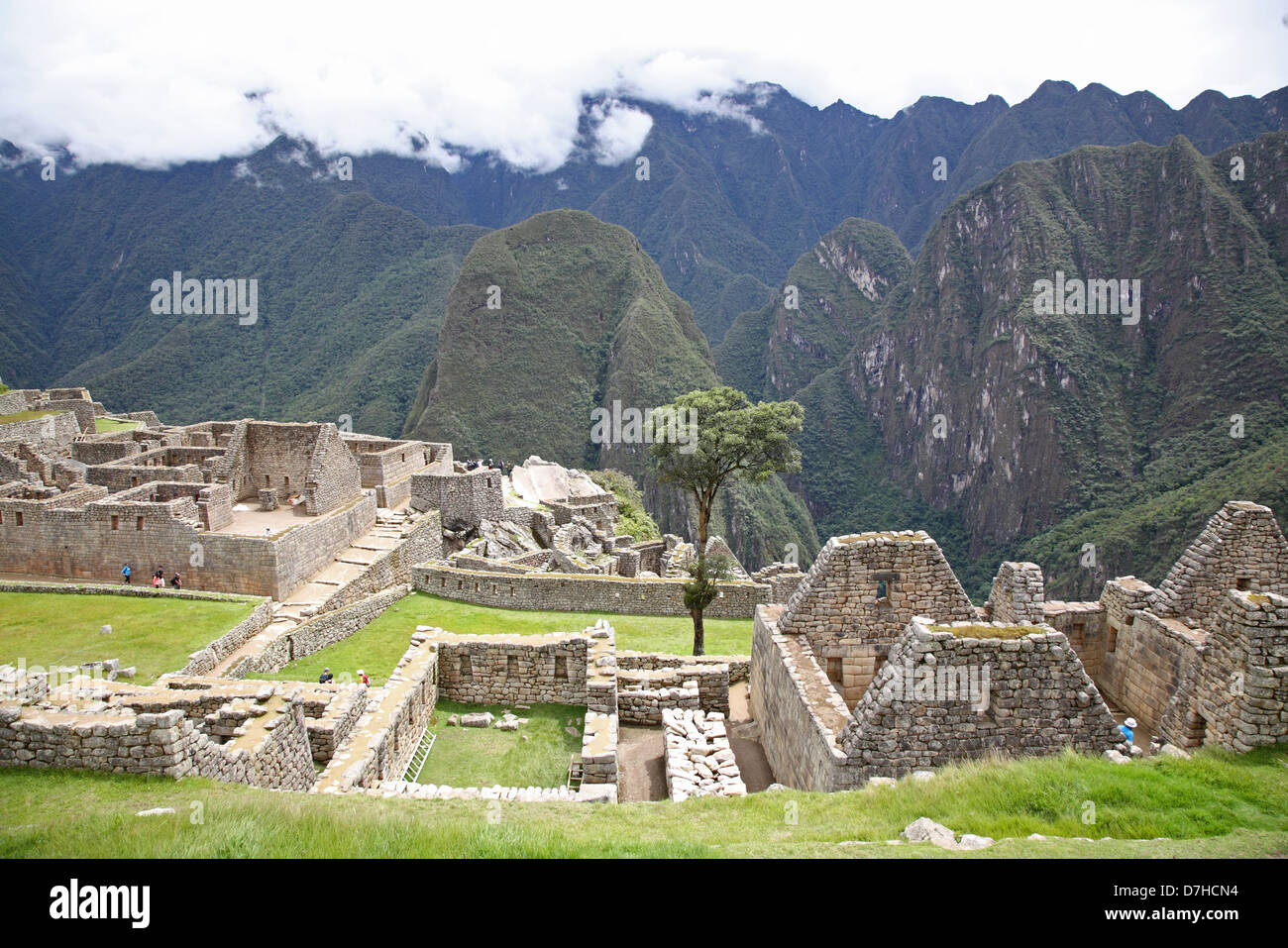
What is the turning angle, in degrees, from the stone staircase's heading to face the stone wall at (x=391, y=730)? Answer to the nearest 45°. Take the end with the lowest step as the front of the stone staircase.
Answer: approximately 45° to its left

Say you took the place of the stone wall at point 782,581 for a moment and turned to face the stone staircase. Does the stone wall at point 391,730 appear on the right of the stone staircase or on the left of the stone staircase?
left

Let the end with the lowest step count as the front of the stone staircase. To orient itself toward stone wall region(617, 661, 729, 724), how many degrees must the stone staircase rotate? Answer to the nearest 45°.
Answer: approximately 45° to its left

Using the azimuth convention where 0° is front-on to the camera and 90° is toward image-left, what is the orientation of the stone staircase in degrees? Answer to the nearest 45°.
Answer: approximately 45°

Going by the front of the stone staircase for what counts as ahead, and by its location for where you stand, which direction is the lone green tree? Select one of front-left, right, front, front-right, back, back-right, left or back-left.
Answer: left

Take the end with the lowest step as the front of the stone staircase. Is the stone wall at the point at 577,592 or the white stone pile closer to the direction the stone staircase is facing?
the white stone pile

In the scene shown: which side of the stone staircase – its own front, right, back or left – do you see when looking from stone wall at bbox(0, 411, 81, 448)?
right

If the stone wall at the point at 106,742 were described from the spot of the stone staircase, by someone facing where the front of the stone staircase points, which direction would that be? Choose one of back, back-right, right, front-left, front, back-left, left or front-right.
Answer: front-left

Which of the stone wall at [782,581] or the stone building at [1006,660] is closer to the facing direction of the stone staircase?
the stone building
